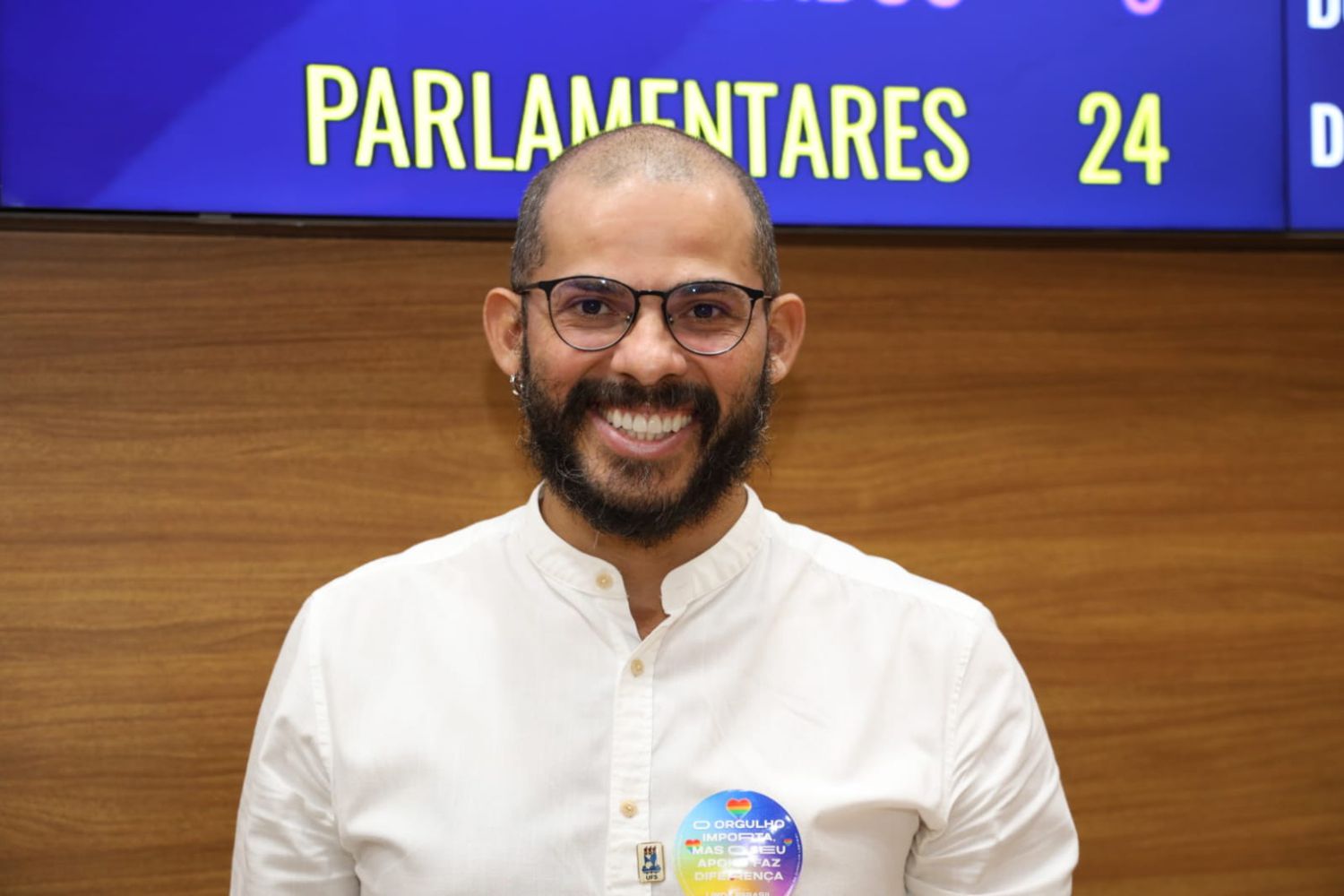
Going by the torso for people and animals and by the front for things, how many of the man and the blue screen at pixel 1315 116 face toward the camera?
2

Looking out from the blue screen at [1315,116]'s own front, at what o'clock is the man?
The man is roughly at 1 o'clock from the blue screen.

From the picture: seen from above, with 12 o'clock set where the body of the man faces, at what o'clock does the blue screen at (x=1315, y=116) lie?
The blue screen is roughly at 8 o'clock from the man.

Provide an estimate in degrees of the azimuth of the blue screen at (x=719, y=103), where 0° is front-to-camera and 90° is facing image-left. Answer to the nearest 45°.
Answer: approximately 0°
